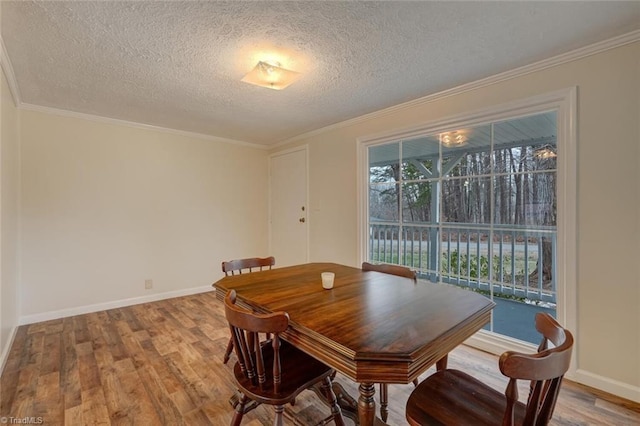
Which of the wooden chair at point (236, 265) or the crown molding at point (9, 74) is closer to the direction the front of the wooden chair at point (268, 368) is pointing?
the wooden chair

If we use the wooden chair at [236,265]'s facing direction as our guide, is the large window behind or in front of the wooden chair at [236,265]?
in front

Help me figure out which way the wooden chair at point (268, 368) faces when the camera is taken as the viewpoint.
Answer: facing away from the viewer and to the right of the viewer

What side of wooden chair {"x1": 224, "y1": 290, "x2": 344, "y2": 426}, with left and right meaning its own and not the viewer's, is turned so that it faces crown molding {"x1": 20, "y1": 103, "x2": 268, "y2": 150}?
left

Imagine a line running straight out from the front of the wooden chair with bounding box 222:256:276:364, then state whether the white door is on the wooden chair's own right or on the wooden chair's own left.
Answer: on the wooden chair's own left

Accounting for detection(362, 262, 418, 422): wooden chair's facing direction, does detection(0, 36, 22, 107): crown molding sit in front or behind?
in front

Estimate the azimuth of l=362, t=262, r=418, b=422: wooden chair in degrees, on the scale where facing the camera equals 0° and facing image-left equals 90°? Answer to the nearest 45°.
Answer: approximately 45°

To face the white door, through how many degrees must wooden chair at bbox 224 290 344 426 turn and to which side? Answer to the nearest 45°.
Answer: approximately 45° to its left

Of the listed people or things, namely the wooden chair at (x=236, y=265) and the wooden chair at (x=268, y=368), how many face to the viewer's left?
0

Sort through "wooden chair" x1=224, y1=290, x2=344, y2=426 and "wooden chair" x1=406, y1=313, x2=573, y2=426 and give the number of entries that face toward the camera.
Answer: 0

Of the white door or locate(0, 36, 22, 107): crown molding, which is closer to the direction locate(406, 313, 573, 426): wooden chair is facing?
the white door

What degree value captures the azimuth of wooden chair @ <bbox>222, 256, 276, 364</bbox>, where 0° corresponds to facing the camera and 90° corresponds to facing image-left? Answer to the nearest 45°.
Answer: approximately 315°

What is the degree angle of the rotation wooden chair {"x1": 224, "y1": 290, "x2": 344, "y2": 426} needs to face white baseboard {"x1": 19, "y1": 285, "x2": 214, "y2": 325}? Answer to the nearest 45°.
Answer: approximately 90° to its left
